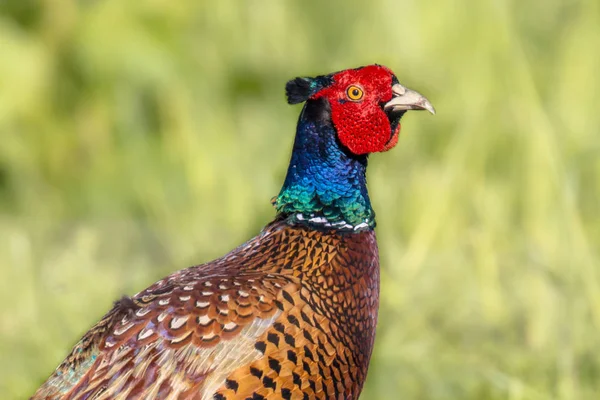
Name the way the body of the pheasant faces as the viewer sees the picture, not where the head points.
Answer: to the viewer's right
